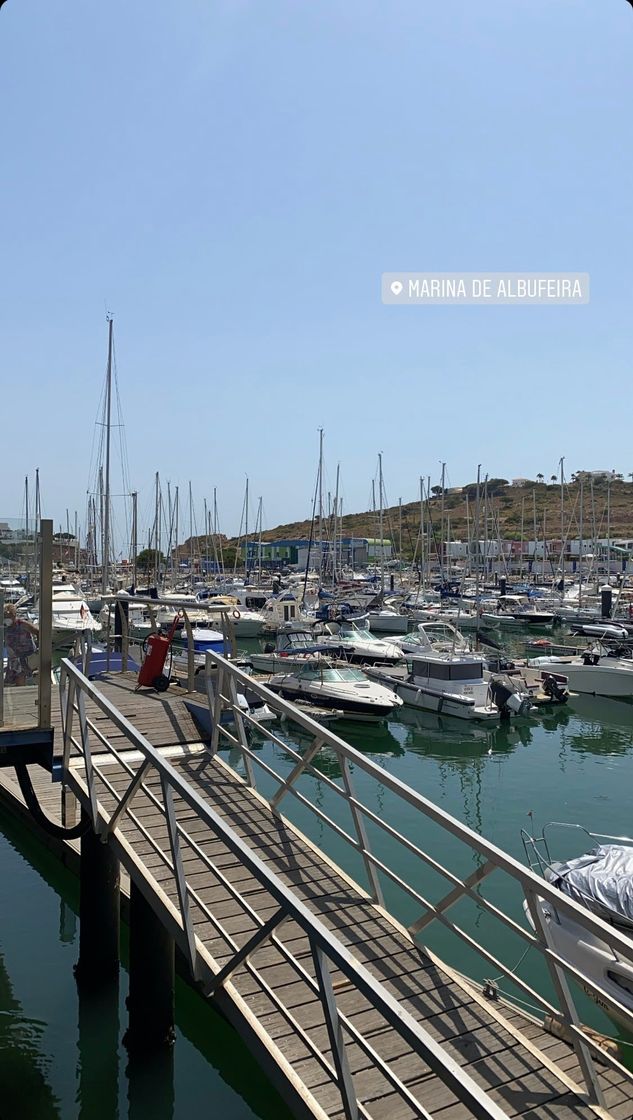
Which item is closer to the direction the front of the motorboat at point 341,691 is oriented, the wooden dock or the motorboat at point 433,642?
the wooden dock

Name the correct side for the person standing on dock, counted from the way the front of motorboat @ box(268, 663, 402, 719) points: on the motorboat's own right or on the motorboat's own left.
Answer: on the motorboat's own right

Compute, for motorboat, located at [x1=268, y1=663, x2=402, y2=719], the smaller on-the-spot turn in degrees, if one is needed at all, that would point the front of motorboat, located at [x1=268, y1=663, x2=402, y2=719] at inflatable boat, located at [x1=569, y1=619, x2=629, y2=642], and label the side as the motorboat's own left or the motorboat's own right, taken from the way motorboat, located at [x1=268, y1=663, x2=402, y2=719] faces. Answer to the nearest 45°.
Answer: approximately 90° to the motorboat's own left
